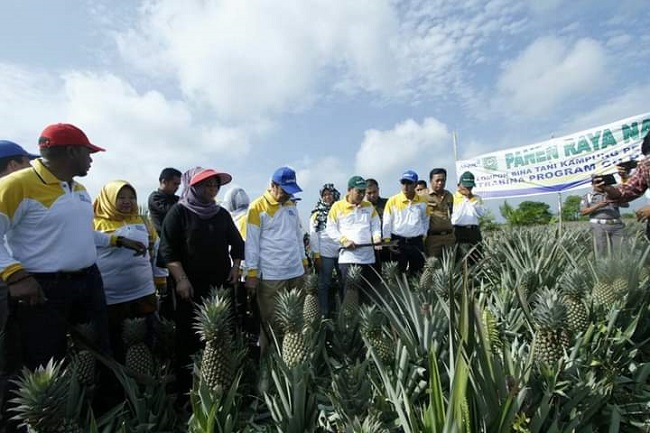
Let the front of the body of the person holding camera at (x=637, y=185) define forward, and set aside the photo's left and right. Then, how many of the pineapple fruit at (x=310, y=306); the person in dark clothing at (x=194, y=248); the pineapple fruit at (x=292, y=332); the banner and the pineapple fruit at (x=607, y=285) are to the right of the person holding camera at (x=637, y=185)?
1

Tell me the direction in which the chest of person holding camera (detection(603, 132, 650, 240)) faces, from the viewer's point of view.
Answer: to the viewer's left

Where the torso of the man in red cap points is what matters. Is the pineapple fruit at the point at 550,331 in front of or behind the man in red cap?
in front

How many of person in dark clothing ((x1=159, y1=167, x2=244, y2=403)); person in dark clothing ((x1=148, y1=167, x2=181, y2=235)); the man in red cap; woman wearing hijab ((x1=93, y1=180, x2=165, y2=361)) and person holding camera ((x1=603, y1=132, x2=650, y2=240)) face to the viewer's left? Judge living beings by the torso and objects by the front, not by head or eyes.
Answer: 1

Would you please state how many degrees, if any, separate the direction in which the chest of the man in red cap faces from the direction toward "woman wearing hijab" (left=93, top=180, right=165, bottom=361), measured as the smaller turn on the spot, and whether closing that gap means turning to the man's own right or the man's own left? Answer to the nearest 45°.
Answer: approximately 90° to the man's own left

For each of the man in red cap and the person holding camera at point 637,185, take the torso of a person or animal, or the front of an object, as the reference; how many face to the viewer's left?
1

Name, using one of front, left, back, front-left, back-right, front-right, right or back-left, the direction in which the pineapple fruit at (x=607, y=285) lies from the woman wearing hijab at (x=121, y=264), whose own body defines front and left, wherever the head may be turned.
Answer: front

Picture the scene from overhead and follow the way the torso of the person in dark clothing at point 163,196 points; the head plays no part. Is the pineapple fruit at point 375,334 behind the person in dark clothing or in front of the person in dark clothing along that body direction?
in front
